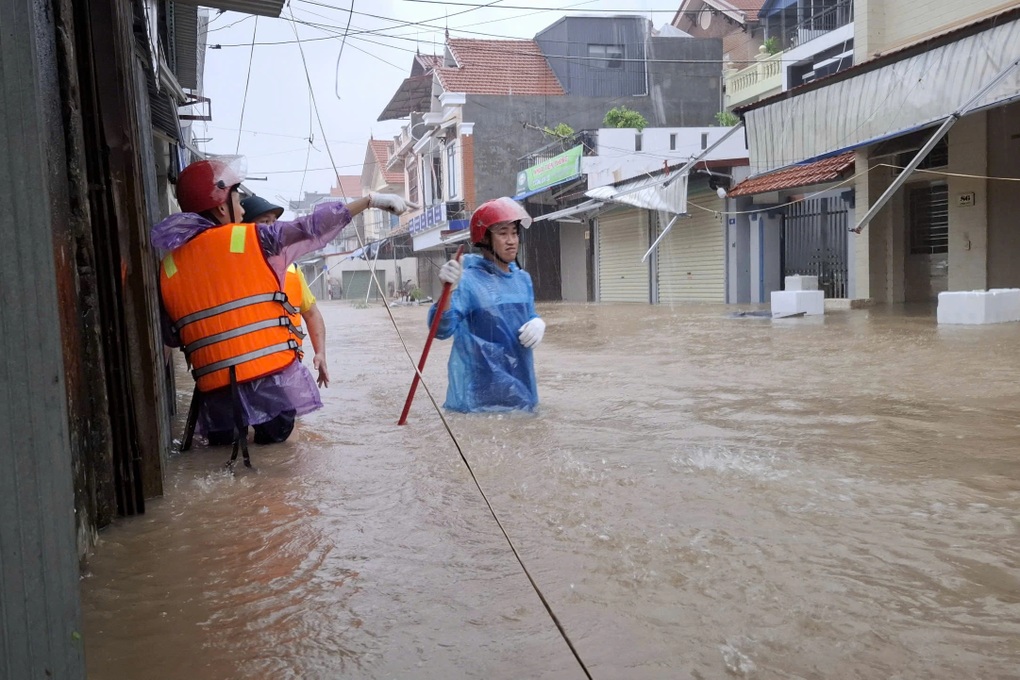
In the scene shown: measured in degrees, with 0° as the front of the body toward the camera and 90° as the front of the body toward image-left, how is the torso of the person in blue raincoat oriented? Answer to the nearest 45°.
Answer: approximately 315°

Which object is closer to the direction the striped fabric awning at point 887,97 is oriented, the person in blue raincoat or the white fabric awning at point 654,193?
the person in blue raincoat

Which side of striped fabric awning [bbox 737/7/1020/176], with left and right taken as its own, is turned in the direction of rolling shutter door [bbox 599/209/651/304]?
right

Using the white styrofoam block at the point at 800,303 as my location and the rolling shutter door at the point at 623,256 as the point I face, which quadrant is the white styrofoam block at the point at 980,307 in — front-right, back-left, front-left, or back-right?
back-right

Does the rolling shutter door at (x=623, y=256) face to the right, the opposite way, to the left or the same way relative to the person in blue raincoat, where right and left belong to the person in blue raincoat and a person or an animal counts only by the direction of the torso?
to the right

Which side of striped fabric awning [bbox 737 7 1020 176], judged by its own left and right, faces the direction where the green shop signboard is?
right

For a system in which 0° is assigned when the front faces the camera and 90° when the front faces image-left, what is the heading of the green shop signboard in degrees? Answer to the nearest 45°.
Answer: approximately 45°

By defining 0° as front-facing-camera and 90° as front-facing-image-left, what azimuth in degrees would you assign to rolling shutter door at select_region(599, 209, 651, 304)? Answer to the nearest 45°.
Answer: approximately 45°

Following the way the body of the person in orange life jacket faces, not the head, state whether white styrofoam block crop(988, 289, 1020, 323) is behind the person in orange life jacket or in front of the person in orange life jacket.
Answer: in front

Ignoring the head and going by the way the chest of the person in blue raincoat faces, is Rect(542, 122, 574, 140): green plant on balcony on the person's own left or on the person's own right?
on the person's own left

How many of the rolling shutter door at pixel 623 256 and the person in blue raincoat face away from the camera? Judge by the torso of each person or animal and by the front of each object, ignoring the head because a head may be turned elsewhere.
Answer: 0
